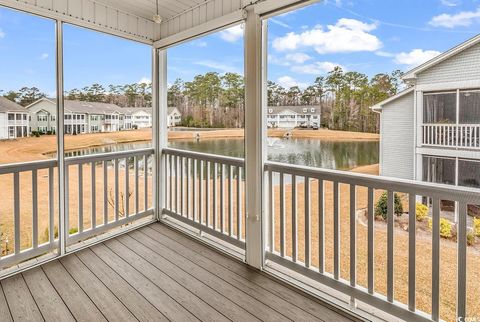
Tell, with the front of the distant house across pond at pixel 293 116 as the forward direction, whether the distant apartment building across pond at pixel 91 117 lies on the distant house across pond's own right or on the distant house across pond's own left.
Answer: on the distant house across pond's own right

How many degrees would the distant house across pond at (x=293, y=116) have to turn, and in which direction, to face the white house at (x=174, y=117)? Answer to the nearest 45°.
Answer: approximately 135° to its right

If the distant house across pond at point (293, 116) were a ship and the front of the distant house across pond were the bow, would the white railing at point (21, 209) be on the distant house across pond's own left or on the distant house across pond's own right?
on the distant house across pond's own right

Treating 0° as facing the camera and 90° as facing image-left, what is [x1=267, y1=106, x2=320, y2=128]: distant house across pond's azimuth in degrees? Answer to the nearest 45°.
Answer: approximately 0°

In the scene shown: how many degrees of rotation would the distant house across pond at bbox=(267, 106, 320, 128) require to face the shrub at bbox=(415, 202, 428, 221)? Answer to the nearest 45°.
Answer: approximately 45° to its left
